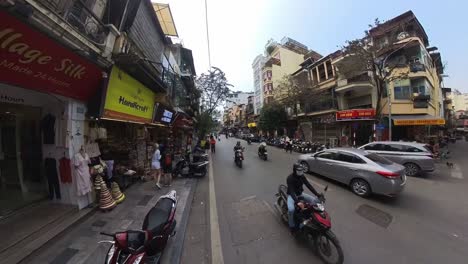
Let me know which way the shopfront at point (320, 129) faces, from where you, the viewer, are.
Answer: facing the viewer and to the left of the viewer

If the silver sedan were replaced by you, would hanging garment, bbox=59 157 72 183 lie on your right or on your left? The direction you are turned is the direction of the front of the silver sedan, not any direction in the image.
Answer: on your left

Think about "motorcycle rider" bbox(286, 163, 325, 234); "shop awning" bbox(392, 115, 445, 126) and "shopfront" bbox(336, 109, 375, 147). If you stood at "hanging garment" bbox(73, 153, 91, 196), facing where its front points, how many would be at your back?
0

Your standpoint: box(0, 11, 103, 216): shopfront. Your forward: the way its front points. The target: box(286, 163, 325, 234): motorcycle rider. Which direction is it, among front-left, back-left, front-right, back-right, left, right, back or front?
front

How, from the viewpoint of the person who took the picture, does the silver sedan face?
facing away from the viewer and to the left of the viewer

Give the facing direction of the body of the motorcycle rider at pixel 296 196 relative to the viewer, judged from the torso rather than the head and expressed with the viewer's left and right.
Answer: facing the viewer and to the right of the viewer

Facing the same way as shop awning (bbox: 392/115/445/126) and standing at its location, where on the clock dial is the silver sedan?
The silver sedan is roughly at 12 o'clock from the shop awning.

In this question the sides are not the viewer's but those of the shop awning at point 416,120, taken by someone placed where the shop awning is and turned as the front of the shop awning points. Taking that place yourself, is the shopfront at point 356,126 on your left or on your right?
on your right
